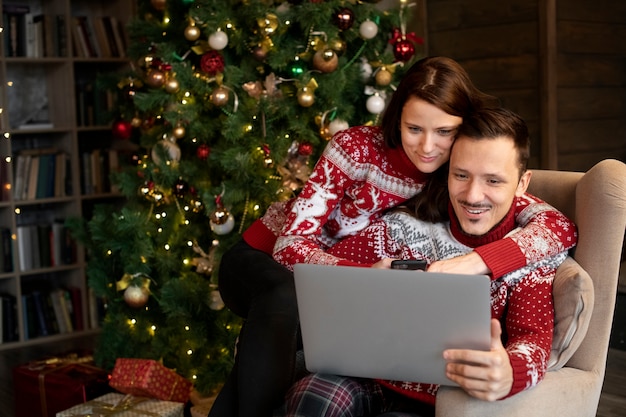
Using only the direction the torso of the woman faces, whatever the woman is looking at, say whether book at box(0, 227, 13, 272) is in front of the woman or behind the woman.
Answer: behind

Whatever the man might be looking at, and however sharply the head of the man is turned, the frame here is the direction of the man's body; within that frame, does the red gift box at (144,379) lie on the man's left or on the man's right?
on the man's right

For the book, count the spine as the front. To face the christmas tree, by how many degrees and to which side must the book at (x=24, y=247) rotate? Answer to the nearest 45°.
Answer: approximately 45° to its left

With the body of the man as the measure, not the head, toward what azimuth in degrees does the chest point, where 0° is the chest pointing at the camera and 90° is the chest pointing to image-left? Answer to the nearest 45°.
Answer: approximately 45°

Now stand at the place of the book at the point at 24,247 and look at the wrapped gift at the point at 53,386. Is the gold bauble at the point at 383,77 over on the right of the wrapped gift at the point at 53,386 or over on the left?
left

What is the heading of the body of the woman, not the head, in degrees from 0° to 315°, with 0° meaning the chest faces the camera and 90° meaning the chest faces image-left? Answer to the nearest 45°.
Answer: approximately 315°

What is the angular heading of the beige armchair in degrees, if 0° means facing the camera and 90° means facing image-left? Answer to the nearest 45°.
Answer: approximately 45°

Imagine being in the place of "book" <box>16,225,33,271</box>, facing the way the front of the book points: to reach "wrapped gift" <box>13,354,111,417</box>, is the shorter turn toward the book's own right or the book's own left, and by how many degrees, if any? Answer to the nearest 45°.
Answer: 0° — it already faces it

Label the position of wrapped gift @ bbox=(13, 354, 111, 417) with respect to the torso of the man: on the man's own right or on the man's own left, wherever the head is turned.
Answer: on the man's own right
